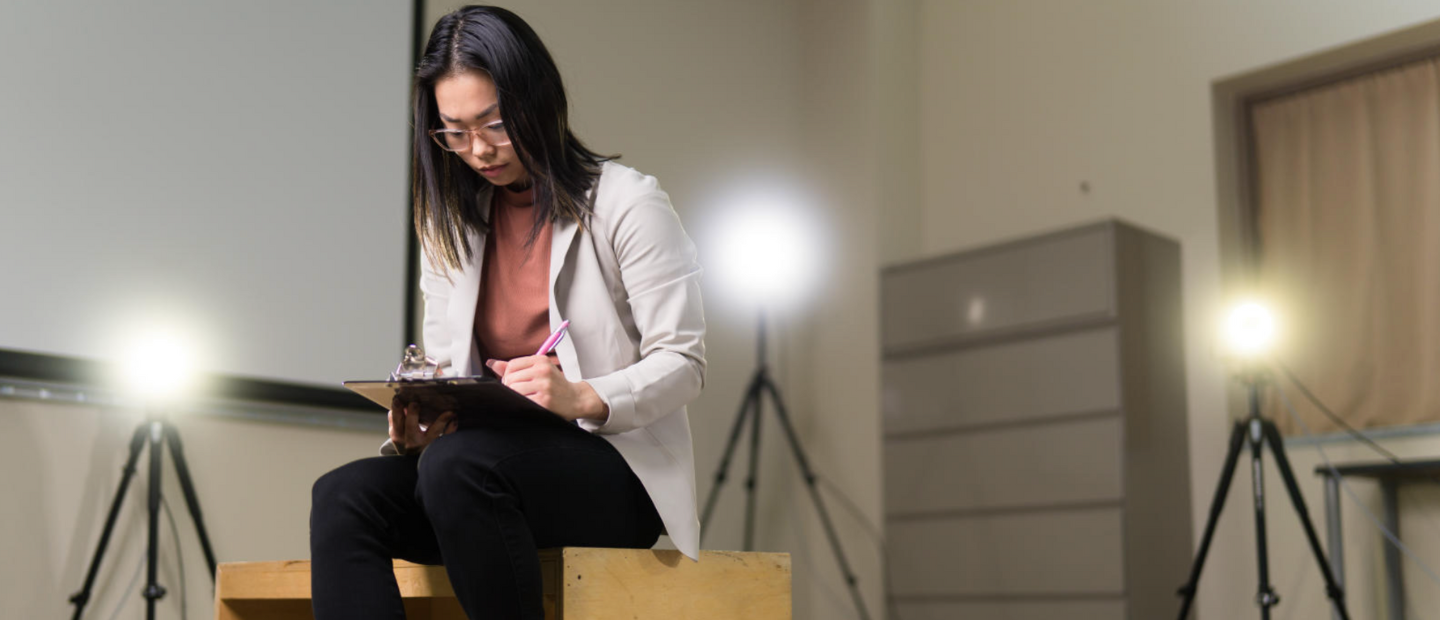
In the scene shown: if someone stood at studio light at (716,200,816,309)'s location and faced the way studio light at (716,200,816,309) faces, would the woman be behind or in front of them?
in front

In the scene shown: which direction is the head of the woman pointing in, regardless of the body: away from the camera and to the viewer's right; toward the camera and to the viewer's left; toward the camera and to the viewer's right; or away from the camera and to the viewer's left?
toward the camera and to the viewer's left

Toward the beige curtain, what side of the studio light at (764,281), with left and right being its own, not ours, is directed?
left

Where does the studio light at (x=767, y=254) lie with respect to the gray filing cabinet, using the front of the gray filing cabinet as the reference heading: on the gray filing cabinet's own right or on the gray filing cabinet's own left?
on the gray filing cabinet's own right

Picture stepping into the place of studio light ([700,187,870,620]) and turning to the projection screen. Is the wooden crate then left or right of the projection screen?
left

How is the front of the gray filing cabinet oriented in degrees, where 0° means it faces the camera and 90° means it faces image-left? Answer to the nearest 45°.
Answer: approximately 45°

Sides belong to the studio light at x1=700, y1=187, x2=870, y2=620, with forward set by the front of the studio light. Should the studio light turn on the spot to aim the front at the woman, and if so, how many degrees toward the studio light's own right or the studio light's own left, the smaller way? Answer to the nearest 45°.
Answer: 0° — it already faces them

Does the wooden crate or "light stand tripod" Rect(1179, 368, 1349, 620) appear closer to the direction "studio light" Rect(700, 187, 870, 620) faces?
the wooden crate

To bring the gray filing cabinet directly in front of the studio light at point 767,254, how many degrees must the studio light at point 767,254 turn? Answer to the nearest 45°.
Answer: approximately 45° to its left
